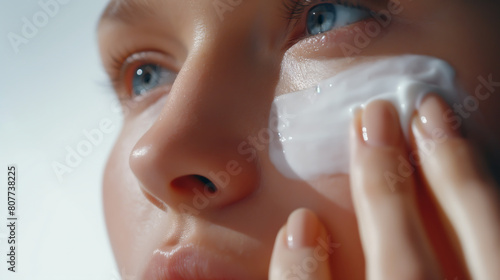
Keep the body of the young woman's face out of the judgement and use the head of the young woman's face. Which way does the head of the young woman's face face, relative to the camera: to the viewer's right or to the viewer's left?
to the viewer's left
